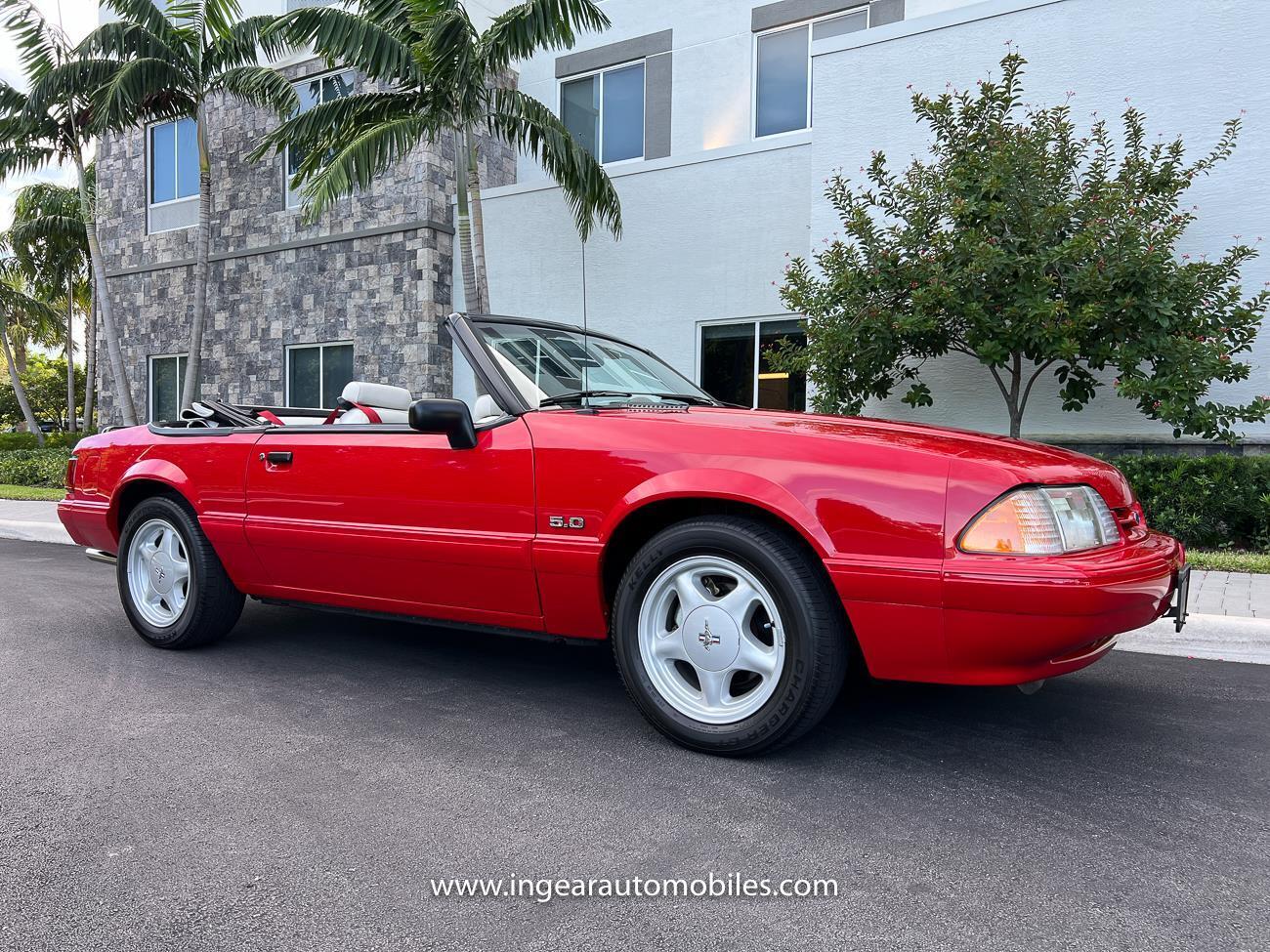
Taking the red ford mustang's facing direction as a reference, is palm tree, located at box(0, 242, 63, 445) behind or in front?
behind

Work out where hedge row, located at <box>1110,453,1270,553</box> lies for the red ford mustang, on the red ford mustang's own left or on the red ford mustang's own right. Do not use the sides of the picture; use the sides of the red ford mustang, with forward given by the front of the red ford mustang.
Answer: on the red ford mustang's own left

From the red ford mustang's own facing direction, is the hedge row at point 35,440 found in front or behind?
behind

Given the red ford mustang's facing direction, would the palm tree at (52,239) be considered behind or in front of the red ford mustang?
behind

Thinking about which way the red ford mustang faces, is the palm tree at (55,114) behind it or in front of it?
behind

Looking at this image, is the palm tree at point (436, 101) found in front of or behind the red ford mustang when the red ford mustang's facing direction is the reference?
behind

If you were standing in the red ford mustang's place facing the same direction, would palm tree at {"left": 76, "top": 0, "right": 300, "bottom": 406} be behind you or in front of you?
behind

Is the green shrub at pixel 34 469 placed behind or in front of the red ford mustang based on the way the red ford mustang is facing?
behind

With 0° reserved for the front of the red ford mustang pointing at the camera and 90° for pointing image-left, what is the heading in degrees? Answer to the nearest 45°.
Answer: approximately 315°
